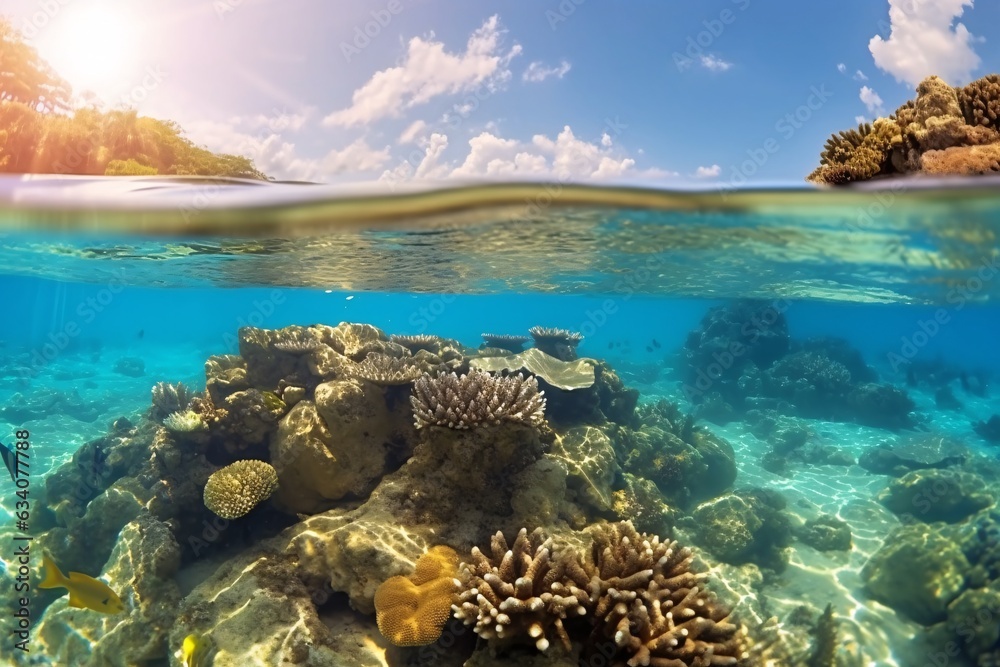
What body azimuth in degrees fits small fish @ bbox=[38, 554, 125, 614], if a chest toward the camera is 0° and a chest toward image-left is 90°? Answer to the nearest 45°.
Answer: approximately 270°

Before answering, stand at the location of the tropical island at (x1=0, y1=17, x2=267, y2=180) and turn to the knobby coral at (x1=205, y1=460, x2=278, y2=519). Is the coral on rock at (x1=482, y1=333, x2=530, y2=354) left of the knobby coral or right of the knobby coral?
left

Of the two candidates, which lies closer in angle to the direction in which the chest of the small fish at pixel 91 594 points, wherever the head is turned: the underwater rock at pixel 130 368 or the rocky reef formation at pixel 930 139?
the rocky reef formation

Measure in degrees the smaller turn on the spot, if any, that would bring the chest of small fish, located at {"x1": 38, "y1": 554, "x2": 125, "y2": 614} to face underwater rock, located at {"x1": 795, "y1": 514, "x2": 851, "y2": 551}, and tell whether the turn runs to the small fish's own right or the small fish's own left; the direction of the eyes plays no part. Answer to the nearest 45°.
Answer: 0° — it already faces it

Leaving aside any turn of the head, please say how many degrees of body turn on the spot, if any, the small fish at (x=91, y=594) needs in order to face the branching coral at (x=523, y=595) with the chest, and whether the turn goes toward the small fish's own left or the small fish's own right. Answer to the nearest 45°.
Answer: approximately 45° to the small fish's own right

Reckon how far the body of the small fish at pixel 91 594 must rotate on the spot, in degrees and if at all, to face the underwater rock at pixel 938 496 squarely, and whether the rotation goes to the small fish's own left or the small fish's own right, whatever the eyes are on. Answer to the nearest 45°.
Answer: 0° — it already faces it
